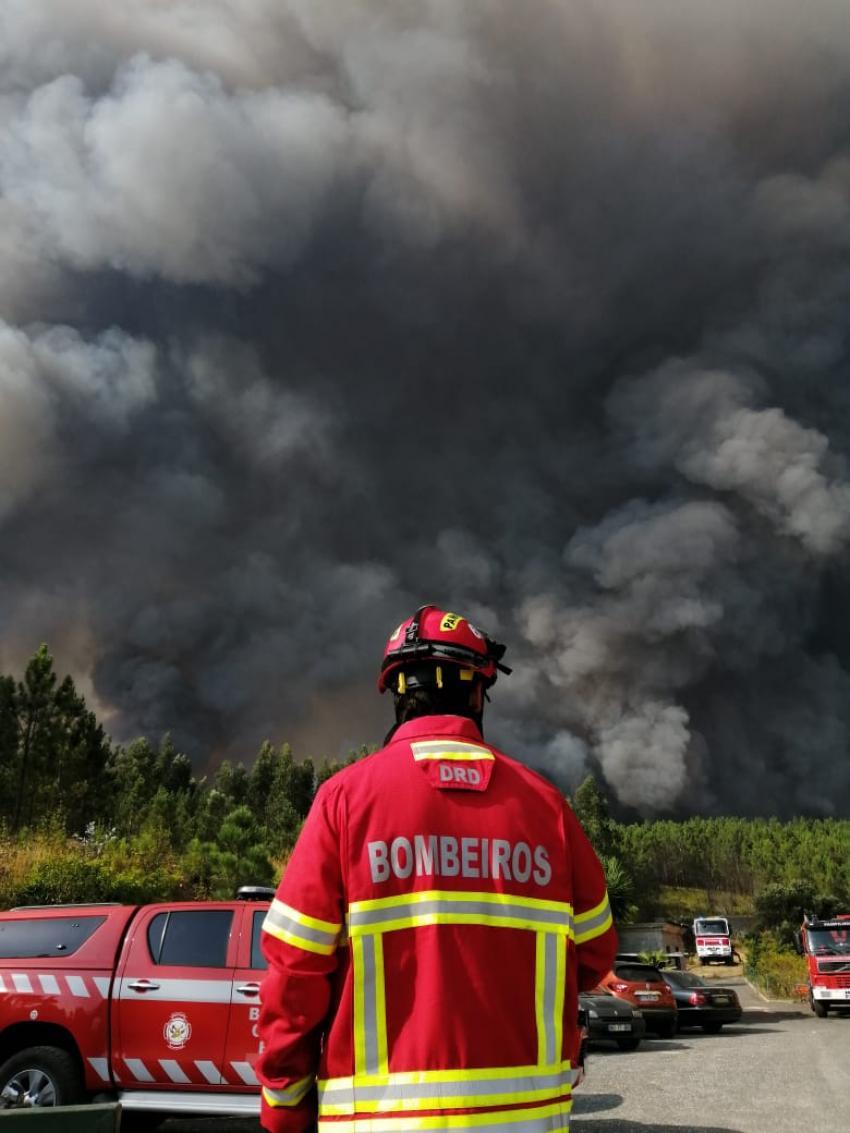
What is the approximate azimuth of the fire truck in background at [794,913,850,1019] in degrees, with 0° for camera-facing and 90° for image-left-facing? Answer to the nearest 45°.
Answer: approximately 0°

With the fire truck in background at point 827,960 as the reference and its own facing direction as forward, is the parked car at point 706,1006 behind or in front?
in front

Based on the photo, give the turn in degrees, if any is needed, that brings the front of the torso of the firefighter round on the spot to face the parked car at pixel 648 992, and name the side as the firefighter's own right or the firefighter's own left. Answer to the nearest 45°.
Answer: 0° — they already face it

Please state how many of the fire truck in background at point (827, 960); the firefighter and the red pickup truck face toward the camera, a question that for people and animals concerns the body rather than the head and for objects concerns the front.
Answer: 1

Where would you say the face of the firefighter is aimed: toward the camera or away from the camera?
away from the camera

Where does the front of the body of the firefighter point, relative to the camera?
away from the camera
